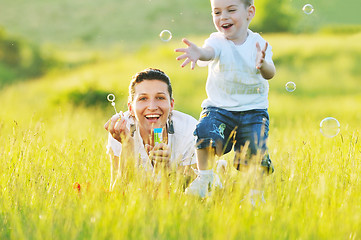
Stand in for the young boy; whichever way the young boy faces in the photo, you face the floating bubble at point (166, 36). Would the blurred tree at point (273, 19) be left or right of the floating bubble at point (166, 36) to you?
right

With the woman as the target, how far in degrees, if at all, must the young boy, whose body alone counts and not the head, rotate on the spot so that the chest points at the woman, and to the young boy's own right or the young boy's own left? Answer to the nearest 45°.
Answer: approximately 90° to the young boy's own right

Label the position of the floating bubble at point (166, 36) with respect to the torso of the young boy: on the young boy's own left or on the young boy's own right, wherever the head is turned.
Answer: on the young boy's own right

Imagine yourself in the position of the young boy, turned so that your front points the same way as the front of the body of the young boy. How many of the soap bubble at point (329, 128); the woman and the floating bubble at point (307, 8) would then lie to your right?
1

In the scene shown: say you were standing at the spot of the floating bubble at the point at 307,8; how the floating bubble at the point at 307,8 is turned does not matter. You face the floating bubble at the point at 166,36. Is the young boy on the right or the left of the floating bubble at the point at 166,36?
left

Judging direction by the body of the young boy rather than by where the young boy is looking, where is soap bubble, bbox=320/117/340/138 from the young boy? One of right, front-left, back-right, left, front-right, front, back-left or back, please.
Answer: back-left

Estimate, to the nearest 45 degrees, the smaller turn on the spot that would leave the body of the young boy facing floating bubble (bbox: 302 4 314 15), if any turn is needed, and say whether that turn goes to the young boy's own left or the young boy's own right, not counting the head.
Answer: approximately 135° to the young boy's own left

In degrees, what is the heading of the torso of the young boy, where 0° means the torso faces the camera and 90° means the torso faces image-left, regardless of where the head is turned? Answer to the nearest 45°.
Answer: approximately 0°

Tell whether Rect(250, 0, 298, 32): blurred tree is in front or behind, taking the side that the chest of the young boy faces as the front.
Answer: behind
